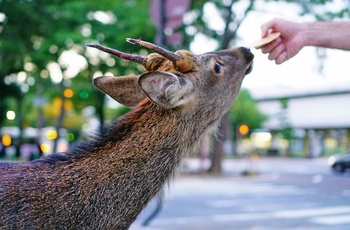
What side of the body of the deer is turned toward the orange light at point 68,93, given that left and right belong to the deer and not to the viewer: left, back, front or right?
left

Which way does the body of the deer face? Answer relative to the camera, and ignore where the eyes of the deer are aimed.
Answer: to the viewer's right
